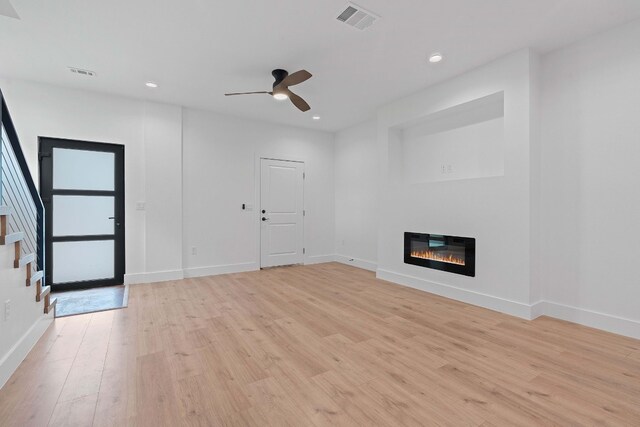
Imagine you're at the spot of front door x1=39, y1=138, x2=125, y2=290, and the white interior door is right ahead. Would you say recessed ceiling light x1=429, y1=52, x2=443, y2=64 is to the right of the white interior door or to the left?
right

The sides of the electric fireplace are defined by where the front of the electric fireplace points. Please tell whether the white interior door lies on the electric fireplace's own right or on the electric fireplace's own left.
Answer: on the electric fireplace's own right

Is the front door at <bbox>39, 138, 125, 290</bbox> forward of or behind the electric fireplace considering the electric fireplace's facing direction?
forward

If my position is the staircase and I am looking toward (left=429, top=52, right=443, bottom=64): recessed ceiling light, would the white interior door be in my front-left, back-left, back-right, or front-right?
front-left

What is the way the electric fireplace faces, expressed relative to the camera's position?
facing the viewer and to the left of the viewer

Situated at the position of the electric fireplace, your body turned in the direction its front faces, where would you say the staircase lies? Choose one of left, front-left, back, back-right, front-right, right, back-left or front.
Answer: front

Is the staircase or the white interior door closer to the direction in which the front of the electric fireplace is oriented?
the staircase

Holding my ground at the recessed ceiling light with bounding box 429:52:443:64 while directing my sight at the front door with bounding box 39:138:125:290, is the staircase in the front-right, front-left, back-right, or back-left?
front-left
